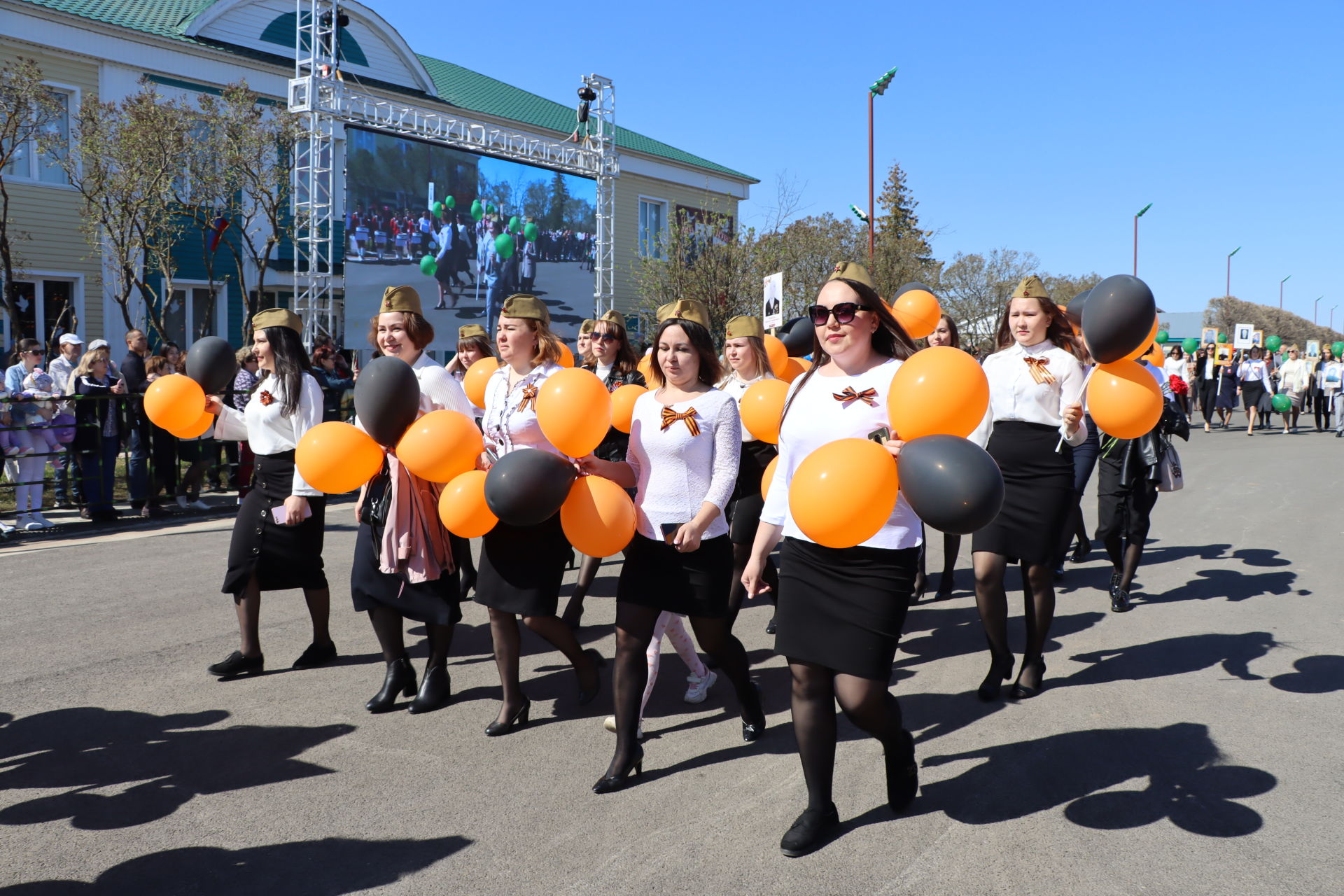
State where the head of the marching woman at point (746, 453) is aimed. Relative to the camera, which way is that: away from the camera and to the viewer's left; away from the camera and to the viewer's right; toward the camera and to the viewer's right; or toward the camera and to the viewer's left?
toward the camera and to the viewer's left

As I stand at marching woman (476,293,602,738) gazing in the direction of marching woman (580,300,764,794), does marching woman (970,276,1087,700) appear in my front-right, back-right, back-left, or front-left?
front-left

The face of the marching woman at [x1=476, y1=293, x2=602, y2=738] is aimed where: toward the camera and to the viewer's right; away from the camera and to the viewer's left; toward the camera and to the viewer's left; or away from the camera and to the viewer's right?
toward the camera and to the viewer's left

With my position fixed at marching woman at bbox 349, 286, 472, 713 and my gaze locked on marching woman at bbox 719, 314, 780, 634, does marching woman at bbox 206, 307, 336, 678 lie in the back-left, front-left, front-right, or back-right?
back-left

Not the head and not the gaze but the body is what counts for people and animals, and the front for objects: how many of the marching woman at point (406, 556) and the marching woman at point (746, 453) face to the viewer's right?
0

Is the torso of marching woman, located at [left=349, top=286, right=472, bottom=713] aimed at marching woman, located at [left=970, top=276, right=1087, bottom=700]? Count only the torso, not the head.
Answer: no

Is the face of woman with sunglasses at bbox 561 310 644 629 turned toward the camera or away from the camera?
toward the camera

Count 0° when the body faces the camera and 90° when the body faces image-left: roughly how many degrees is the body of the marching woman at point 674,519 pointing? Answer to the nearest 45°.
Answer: approximately 45°

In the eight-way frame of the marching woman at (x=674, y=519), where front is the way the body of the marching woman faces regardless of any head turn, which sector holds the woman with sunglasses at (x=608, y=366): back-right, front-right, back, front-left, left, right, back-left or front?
back-right

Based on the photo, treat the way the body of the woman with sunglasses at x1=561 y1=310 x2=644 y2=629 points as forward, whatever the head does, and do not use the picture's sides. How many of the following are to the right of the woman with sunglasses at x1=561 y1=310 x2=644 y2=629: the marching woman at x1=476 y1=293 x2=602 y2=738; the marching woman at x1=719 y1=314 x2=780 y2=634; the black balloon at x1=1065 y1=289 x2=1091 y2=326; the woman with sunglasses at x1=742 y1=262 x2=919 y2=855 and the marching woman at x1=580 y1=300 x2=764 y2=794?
0

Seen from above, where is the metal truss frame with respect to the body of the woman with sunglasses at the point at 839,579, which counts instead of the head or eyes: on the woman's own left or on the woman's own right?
on the woman's own right

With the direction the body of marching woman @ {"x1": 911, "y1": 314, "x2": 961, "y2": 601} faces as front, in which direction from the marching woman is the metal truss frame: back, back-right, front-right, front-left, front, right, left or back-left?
right

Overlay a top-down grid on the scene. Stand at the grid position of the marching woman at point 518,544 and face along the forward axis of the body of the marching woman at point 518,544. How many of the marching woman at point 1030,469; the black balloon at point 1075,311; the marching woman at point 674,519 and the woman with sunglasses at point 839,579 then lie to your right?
0

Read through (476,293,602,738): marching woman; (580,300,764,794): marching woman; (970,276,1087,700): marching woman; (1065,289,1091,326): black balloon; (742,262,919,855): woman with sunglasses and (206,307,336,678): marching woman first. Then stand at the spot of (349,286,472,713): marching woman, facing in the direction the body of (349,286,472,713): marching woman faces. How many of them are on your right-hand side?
1

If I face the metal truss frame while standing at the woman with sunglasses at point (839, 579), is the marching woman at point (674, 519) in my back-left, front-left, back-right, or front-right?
front-left

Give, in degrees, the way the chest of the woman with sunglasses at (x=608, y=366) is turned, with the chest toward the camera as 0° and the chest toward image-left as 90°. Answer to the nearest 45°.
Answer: approximately 45°

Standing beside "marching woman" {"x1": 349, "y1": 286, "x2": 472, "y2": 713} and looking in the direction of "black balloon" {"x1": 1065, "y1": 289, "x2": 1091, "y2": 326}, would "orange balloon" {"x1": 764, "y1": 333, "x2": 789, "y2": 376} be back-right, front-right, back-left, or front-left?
front-left

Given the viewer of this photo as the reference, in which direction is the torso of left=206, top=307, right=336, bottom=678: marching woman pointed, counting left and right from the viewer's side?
facing the viewer and to the left of the viewer
